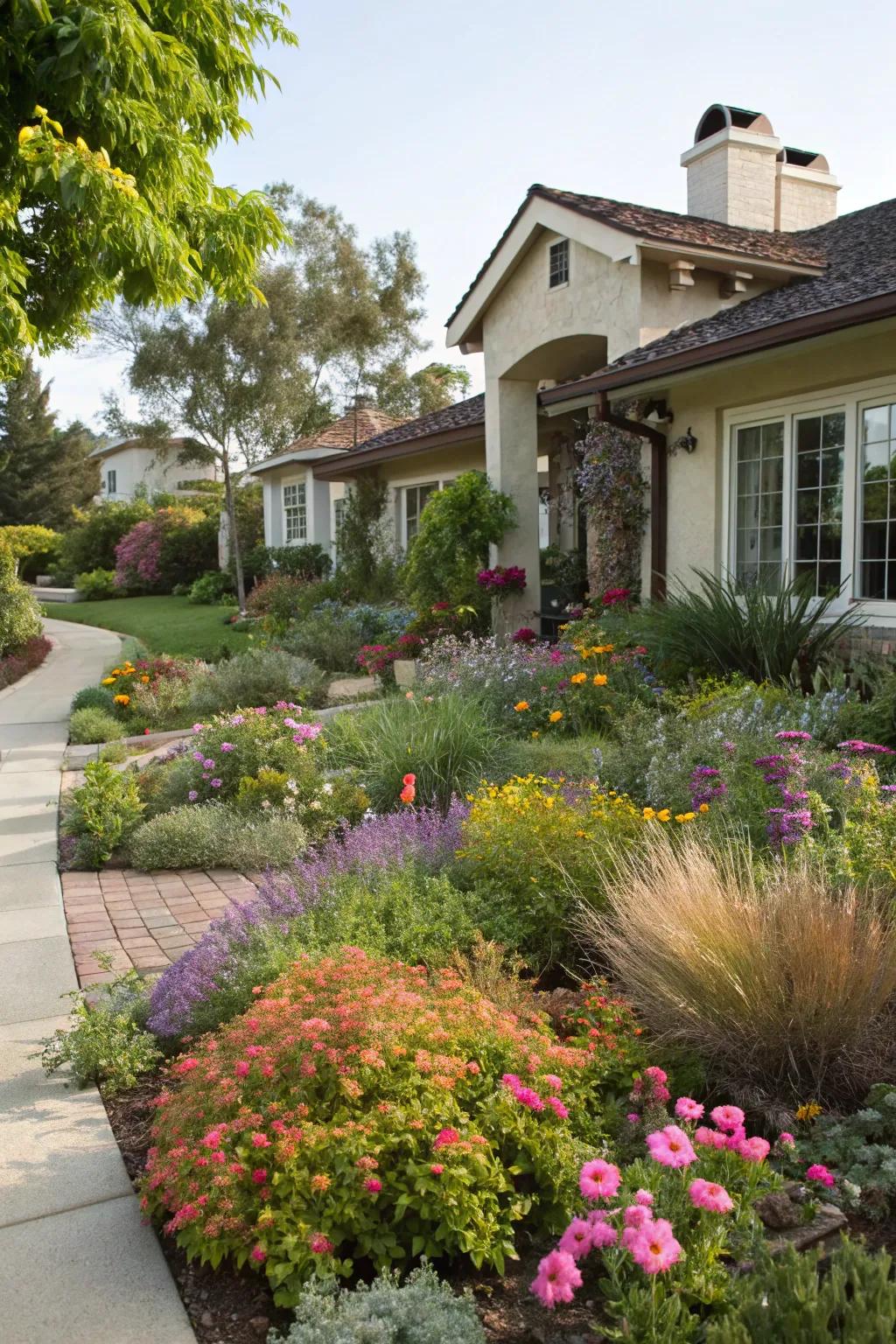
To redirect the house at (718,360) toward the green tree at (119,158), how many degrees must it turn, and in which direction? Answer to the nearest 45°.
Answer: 0° — it already faces it

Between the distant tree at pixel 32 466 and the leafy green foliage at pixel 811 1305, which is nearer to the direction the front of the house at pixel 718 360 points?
the leafy green foliage

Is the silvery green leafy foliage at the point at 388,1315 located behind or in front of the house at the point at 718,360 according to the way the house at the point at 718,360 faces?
in front

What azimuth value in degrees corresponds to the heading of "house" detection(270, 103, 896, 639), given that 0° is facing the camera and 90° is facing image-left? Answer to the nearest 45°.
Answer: approximately 45°

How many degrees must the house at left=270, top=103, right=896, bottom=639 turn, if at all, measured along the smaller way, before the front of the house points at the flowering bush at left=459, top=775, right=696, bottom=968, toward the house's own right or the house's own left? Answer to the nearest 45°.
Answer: approximately 45° to the house's own left

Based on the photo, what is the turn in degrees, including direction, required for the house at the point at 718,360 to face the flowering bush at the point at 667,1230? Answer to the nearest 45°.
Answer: approximately 45° to its left

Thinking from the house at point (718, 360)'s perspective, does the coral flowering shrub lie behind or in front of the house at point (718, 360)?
in front

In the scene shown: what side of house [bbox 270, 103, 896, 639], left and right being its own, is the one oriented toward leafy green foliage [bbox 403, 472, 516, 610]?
right

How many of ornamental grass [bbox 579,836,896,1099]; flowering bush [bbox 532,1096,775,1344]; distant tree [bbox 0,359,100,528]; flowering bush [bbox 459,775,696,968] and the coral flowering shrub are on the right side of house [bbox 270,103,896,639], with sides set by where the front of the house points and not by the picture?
1

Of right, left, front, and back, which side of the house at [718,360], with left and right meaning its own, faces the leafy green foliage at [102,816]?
front

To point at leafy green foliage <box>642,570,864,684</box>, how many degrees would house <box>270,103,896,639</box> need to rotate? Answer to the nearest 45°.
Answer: approximately 45° to its left

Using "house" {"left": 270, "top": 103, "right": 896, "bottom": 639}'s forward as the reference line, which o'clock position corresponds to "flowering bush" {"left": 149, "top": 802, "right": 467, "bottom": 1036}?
The flowering bush is roughly at 11 o'clock from the house.

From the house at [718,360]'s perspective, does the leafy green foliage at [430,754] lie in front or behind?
in front

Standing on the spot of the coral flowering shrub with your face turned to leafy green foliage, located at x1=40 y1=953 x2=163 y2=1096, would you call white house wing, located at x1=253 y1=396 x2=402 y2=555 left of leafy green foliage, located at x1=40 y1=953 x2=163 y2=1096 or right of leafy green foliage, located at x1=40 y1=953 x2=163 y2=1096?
right
